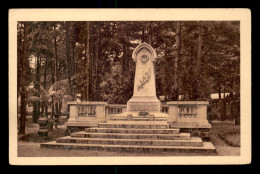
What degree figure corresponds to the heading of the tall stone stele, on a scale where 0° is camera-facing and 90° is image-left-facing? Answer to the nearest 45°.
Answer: approximately 0°

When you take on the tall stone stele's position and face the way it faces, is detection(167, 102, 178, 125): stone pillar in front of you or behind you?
in front

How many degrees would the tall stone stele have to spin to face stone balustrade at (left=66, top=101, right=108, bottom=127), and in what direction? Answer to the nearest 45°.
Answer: approximately 45° to its right

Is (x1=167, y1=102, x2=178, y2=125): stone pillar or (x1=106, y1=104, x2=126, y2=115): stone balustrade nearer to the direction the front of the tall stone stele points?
the stone pillar

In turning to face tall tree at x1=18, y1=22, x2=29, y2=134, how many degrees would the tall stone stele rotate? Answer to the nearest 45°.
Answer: approximately 45° to its right

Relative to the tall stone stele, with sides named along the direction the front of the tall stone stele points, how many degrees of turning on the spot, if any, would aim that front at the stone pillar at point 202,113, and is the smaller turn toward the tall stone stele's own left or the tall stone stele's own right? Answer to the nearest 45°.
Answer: approximately 45° to the tall stone stele's own left

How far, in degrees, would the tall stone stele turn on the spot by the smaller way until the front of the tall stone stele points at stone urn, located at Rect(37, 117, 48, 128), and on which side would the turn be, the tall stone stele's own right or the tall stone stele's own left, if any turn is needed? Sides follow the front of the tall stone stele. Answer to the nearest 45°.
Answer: approximately 45° to the tall stone stele's own right

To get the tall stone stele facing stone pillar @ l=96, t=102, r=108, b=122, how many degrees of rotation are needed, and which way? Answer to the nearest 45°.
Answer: approximately 45° to its right

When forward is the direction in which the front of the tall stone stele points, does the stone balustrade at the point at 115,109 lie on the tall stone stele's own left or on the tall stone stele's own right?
on the tall stone stele's own right

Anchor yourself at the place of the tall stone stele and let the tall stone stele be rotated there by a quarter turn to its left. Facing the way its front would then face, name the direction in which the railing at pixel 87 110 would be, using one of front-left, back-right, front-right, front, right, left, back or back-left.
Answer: back-right
